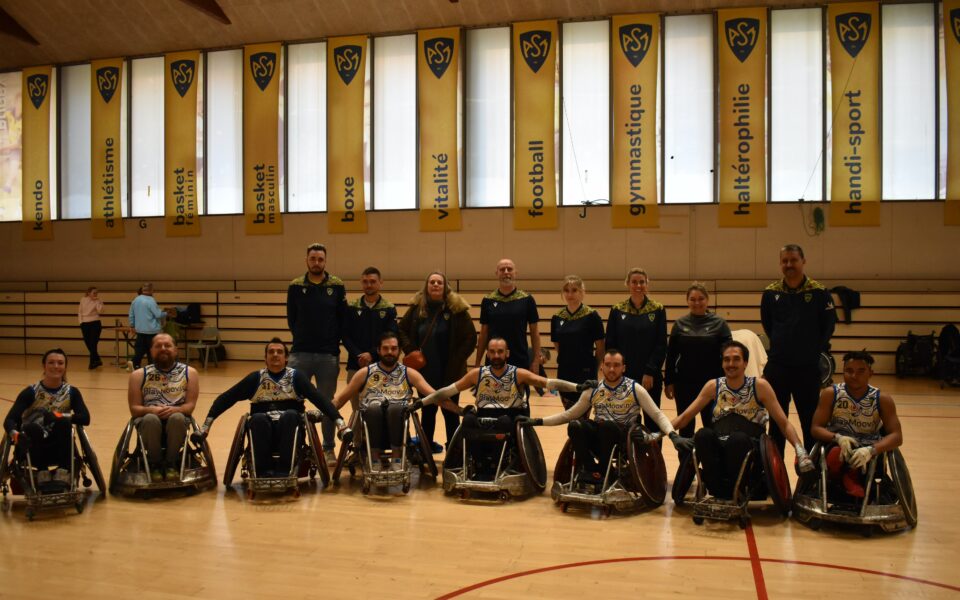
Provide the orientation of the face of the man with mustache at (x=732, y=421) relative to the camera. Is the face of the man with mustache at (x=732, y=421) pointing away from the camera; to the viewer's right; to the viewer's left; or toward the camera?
toward the camera

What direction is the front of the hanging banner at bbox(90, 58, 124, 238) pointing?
toward the camera

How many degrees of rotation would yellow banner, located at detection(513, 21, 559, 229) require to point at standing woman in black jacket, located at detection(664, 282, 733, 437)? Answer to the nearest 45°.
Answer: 0° — it already faces them

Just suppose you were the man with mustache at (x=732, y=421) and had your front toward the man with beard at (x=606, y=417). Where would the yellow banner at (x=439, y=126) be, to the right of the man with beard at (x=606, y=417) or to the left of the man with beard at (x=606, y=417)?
right

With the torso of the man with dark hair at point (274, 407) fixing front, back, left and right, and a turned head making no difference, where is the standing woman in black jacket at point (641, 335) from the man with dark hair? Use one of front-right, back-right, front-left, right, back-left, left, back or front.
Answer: left

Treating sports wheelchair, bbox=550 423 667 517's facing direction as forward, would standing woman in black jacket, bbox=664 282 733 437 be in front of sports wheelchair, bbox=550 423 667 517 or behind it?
behind

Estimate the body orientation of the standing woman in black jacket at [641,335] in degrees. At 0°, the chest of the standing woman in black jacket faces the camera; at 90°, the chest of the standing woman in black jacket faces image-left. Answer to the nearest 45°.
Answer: approximately 0°

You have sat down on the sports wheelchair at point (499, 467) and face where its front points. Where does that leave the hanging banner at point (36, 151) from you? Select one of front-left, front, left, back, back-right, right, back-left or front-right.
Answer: right

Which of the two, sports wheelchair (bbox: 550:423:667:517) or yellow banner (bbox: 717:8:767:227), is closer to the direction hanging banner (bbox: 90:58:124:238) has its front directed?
the sports wheelchair

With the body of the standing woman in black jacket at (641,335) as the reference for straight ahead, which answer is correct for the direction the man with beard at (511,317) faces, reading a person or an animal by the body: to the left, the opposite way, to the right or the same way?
the same way

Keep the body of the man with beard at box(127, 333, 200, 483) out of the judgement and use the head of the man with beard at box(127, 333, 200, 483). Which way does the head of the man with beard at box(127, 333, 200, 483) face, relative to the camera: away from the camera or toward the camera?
toward the camera

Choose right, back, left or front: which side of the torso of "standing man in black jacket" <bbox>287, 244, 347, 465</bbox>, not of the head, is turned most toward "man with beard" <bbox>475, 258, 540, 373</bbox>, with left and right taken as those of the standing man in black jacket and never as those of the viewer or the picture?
left

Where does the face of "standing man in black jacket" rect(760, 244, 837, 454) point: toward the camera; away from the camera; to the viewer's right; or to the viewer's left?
toward the camera

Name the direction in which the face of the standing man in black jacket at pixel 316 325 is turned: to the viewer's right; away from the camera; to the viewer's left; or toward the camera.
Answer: toward the camera

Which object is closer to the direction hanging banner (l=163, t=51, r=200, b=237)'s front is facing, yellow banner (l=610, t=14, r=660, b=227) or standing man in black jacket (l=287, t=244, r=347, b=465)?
the standing man in black jacket

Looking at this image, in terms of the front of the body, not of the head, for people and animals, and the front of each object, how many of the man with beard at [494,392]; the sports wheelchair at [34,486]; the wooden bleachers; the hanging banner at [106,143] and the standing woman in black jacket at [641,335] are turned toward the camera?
5

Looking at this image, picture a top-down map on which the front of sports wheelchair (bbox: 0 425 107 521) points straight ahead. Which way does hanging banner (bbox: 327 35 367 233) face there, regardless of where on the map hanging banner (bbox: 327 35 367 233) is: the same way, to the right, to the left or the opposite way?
the same way

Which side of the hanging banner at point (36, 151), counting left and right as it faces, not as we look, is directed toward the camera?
front

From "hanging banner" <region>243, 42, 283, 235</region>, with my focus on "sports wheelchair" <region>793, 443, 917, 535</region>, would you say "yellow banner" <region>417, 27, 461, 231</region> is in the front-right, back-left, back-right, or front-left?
front-left

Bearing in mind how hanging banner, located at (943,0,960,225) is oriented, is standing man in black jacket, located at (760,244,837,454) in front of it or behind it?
in front

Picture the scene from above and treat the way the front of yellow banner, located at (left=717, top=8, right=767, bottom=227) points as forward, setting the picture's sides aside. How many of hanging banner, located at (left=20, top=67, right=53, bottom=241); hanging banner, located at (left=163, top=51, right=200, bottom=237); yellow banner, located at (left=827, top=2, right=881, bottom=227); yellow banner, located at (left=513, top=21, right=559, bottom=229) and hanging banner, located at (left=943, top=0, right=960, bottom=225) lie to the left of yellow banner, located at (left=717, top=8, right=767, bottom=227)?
2

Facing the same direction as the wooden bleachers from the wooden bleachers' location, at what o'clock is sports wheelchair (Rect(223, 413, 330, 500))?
The sports wheelchair is roughly at 12 o'clock from the wooden bleachers.

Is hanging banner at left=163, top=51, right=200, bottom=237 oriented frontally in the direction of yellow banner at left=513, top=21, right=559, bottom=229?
no
